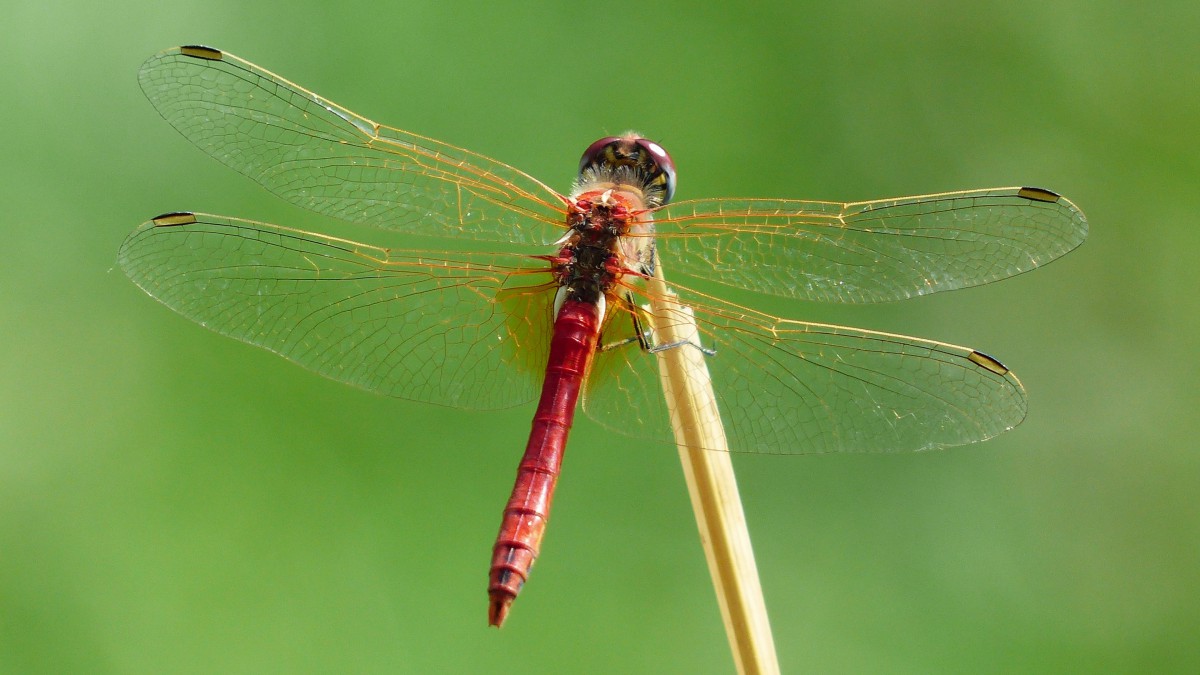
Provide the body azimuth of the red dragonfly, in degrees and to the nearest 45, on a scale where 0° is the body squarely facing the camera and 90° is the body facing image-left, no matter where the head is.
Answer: approximately 180°
